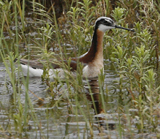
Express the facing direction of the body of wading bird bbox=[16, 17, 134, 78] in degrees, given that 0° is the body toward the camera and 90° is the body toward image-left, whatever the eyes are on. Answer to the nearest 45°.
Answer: approximately 270°
